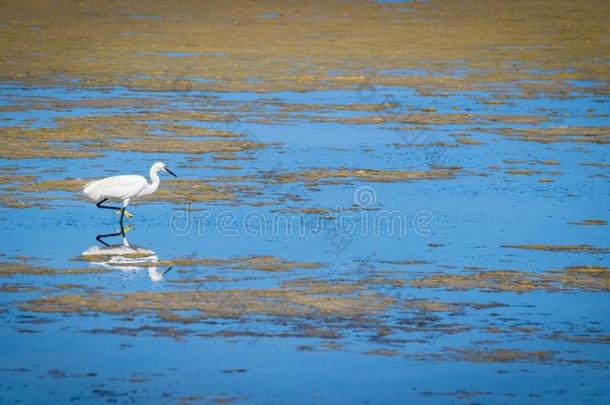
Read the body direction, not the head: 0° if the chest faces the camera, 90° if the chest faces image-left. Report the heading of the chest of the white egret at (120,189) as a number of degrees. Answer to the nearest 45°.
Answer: approximately 270°
